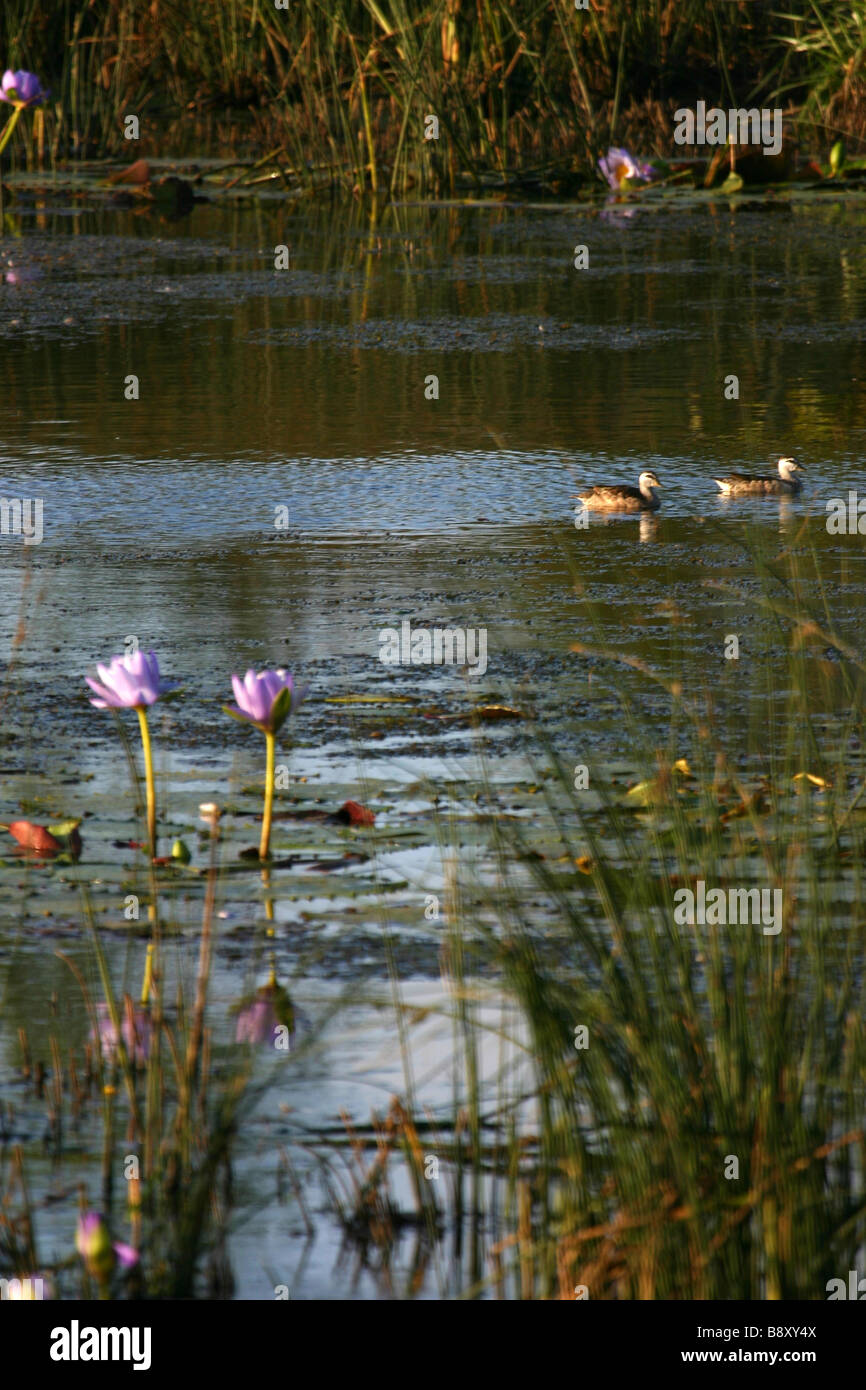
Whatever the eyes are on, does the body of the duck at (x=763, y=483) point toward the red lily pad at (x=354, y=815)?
no

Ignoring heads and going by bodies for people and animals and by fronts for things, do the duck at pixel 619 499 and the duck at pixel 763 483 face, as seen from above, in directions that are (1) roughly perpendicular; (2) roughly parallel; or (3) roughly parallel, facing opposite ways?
roughly parallel

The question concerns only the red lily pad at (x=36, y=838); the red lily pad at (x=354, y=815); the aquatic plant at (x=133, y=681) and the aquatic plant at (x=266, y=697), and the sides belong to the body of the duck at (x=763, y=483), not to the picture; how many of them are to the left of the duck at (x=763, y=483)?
0

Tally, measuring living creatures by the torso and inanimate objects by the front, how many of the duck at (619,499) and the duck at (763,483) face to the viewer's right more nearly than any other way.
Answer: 2

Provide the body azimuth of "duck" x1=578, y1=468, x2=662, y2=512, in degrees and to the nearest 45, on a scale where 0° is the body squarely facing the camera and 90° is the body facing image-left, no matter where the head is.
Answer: approximately 270°

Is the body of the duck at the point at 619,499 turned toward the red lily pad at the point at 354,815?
no

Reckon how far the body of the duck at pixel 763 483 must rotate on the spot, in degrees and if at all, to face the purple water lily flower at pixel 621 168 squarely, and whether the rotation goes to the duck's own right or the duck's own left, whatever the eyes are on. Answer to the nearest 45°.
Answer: approximately 90° to the duck's own left

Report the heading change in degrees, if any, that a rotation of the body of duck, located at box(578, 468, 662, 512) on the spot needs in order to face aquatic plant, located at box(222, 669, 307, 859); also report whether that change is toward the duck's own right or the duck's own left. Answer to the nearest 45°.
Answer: approximately 90° to the duck's own right

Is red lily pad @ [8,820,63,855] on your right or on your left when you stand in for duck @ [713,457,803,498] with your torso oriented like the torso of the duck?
on your right

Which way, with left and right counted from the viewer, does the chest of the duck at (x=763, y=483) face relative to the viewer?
facing to the right of the viewer
